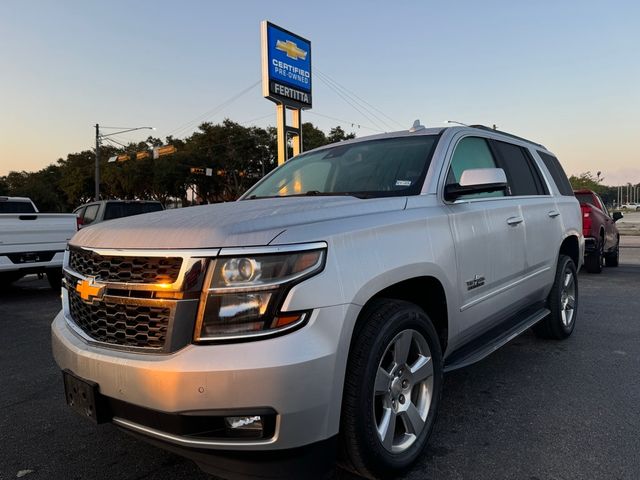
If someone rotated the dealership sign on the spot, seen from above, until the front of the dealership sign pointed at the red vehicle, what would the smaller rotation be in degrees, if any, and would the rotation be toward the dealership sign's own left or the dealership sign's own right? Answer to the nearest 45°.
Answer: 0° — it already faces it

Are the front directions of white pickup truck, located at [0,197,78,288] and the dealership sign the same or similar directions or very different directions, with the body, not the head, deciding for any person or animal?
very different directions

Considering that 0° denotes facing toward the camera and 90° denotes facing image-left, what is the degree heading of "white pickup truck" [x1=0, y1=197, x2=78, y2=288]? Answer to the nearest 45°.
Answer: approximately 135°

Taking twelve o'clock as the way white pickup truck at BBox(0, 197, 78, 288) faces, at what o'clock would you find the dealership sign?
The dealership sign is roughly at 3 o'clock from the white pickup truck.

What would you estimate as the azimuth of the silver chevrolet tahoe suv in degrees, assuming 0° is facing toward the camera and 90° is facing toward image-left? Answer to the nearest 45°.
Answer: approximately 45°

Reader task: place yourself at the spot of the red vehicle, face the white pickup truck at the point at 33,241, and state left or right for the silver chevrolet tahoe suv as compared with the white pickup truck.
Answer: left

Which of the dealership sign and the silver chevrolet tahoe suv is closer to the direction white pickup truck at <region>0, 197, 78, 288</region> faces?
the dealership sign

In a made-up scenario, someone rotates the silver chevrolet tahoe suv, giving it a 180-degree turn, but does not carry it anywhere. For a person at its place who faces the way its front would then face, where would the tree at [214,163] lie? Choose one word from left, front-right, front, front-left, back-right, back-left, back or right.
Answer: front-left

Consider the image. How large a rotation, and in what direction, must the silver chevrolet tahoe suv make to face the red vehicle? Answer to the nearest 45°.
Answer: approximately 180°

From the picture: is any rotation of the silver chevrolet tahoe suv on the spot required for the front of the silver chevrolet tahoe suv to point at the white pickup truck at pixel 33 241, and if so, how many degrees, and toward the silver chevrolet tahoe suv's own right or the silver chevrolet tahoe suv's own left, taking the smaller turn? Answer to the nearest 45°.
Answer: approximately 90° to the silver chevrolet tahoe suv's own right
